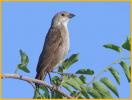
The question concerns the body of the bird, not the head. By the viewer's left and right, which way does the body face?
facing to the right of the viewer
